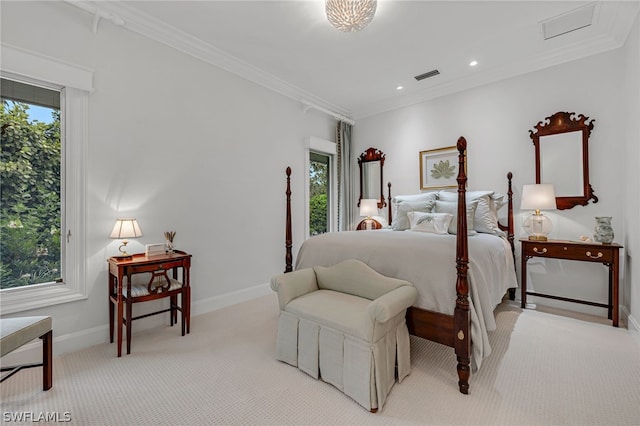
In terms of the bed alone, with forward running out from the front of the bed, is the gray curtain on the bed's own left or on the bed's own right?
on the bed's own right

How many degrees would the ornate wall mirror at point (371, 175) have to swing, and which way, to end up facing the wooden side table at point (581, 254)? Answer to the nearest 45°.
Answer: approximately 90° to its left

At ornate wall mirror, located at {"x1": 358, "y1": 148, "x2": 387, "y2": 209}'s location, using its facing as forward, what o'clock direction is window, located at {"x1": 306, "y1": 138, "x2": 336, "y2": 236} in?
The window is roughly at 1 o'clock from the ornate wall mirror.

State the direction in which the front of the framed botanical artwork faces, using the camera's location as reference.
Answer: facing the viewer and to the left of the viewer

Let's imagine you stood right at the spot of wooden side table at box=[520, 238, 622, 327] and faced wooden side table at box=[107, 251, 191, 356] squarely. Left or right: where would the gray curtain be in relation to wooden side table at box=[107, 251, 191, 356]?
right

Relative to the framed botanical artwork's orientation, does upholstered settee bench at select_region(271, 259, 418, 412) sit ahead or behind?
ahead

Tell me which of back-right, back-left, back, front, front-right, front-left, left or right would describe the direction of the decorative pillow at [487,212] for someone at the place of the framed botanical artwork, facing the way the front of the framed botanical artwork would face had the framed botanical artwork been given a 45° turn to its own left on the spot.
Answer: front-left

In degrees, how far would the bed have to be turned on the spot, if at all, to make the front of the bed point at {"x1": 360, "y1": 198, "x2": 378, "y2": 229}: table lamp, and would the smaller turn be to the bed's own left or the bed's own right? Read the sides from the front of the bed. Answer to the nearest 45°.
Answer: approximately 135° to the bed's own right

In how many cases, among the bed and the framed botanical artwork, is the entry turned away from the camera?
0

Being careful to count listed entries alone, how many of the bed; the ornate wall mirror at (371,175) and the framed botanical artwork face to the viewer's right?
0
